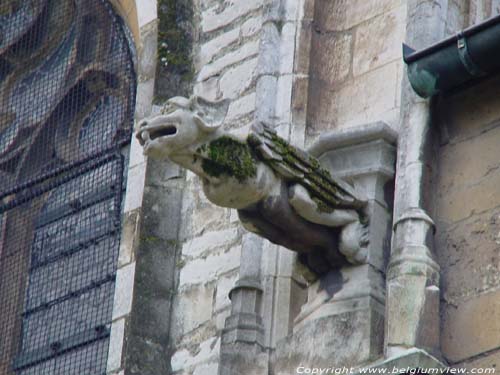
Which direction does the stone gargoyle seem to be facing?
to the viewer's left
